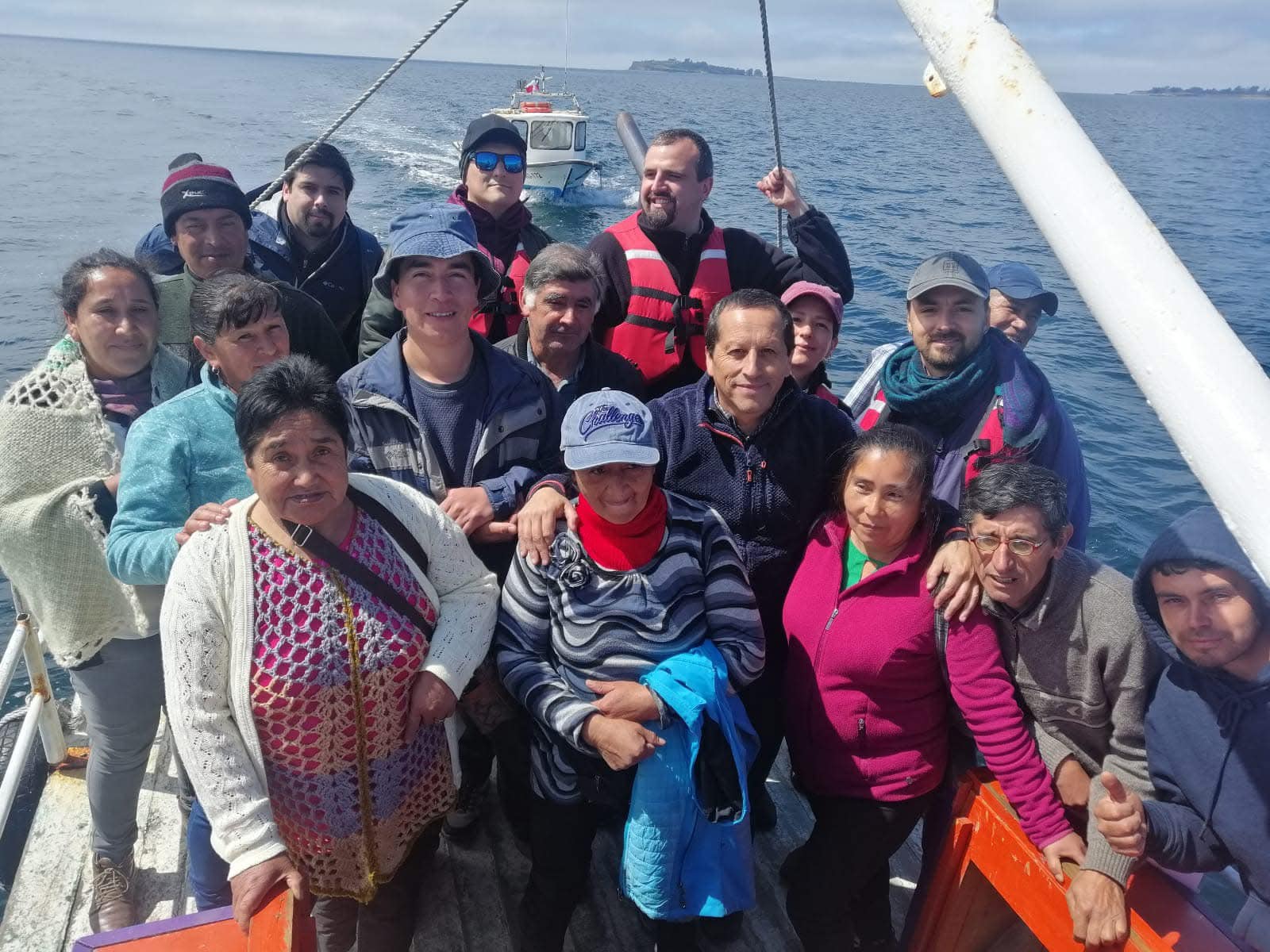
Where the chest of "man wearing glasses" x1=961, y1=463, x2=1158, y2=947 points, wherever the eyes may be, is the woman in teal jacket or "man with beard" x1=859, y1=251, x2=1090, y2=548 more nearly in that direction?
the woman in teal jacket

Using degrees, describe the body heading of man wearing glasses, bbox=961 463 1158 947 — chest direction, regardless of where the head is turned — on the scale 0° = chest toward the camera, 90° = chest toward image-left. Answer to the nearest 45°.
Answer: approximately 45°

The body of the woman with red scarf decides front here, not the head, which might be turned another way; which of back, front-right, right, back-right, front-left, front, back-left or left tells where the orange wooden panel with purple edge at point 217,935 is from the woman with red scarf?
front-right

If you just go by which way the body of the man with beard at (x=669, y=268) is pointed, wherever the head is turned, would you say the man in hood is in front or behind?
in front

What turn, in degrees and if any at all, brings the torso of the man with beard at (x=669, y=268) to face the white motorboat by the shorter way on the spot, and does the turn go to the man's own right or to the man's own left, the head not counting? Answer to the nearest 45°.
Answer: approximately 180°

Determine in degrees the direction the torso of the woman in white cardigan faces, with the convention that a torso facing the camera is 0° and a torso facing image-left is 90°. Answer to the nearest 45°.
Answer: approximately 0°

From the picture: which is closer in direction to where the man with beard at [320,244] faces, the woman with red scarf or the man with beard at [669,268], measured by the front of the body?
the woman with red scarf

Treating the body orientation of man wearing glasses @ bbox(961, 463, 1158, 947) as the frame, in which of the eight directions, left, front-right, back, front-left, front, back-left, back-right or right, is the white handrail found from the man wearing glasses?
front-right
